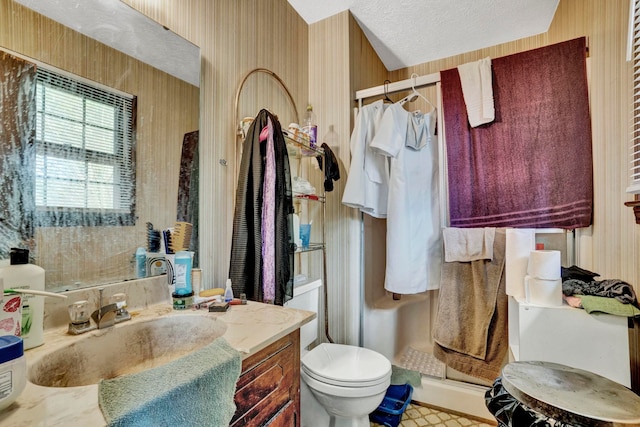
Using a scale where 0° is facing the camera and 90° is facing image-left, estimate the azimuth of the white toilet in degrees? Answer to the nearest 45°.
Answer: approximately 315°

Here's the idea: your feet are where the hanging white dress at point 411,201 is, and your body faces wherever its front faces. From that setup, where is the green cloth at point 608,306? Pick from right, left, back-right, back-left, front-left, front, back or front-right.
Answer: front-left

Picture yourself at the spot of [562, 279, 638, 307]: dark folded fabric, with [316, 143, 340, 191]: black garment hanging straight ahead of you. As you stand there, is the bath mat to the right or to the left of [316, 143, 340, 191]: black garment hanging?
right

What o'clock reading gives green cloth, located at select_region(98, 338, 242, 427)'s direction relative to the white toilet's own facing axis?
The green cloth is roughly at 2 o'clock from the white toilet.

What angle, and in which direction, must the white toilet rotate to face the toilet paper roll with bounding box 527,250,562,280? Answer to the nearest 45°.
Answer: approximately 45° to its left

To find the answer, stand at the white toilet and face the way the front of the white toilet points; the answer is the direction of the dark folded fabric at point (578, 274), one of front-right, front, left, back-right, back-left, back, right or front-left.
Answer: front-left
